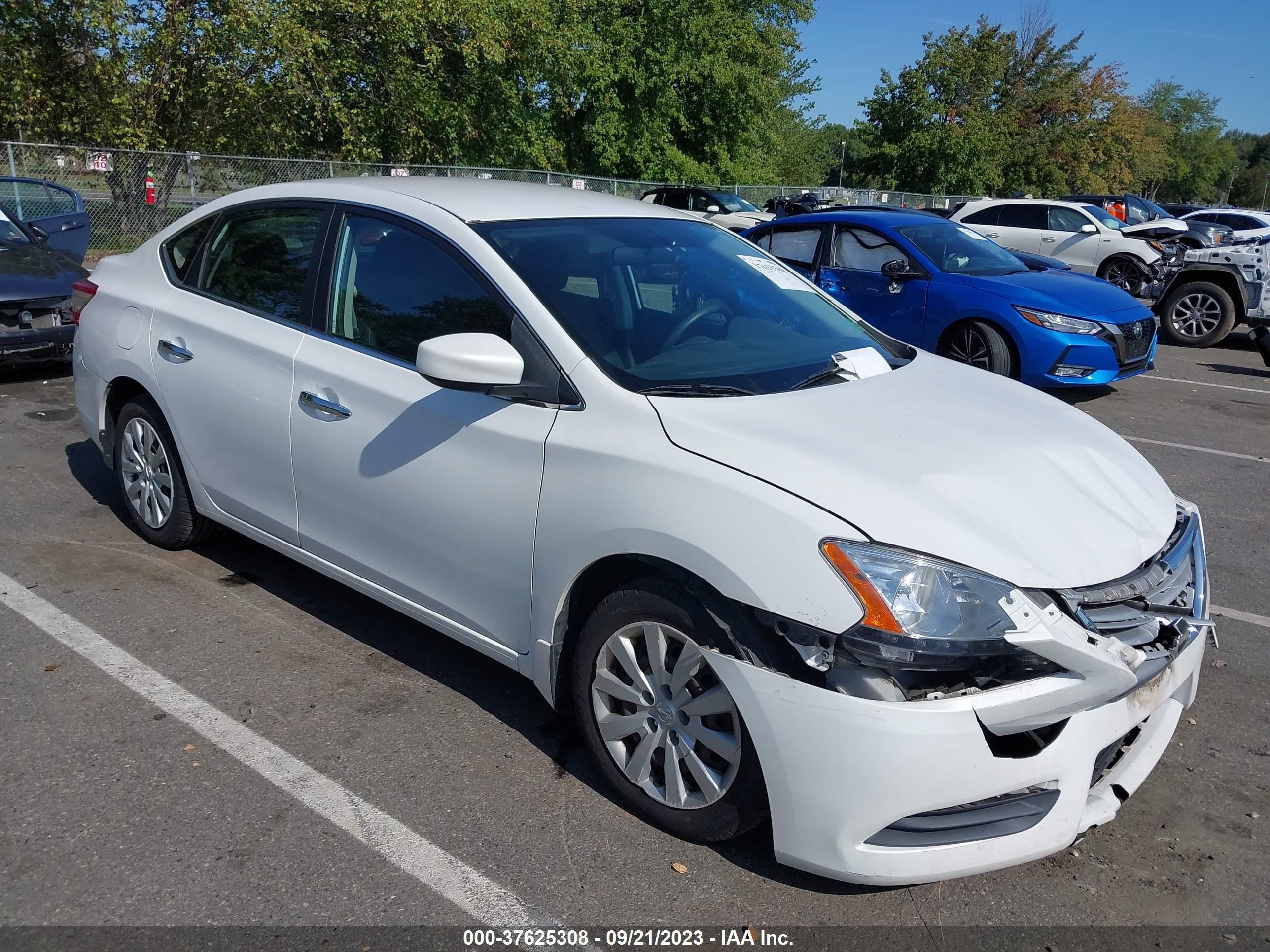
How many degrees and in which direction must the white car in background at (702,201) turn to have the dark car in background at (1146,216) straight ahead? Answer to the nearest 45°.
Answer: approximately 45° to its left

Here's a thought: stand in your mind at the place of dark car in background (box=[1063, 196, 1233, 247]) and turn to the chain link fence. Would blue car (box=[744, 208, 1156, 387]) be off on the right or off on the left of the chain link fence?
left

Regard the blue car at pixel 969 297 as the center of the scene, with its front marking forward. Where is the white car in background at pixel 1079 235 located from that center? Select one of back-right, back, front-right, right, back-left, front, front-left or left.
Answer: back-left

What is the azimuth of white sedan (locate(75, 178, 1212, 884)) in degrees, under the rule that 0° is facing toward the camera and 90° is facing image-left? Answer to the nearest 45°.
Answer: approximately 315°

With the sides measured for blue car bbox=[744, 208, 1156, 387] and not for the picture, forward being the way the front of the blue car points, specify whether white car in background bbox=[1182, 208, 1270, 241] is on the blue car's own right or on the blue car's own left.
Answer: on the blue car's own left

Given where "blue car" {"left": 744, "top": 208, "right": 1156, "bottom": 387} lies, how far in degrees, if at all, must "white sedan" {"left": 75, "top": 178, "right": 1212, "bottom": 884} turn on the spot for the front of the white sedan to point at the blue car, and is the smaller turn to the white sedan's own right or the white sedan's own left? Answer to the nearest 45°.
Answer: approximately 135° to the white sedan's own left

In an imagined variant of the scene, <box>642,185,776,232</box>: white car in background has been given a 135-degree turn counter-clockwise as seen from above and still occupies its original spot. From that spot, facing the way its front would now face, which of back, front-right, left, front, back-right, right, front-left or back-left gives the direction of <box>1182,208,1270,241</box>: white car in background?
right

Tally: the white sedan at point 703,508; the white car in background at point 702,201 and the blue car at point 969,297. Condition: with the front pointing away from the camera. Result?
0

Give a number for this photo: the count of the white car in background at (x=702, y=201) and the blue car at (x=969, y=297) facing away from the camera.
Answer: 0

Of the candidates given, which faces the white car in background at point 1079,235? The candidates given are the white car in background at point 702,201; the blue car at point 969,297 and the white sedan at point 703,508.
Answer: the white car in background at point 702,201

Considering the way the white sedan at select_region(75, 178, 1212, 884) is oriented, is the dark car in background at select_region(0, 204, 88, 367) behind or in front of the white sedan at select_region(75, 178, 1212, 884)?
behind

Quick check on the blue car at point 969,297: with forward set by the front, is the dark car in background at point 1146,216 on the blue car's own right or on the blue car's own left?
on the blue car's own left
